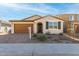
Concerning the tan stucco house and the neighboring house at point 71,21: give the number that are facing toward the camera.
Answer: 2

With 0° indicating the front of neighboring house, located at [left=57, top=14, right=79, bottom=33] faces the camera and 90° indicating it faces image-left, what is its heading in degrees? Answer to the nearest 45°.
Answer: approximately 0°

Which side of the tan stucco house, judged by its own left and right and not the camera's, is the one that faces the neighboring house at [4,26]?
right

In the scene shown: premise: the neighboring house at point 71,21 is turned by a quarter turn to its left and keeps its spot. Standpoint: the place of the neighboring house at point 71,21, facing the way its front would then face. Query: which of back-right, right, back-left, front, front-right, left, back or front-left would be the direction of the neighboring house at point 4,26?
back

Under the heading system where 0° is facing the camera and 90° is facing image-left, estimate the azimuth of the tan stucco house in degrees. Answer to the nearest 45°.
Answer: approximately 0°

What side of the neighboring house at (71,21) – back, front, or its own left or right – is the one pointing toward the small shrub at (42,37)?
right

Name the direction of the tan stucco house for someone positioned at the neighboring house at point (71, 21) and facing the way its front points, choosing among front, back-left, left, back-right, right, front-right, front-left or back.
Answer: right
